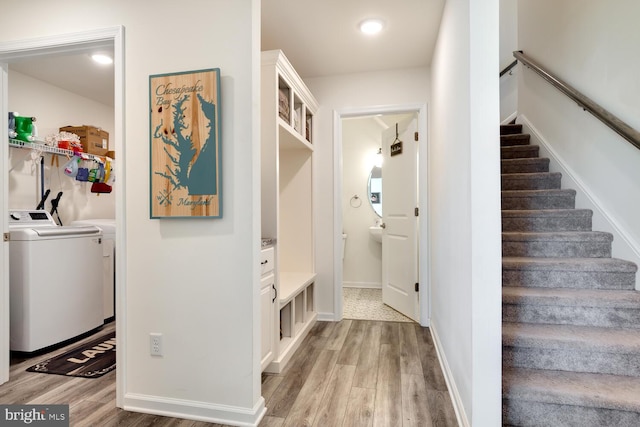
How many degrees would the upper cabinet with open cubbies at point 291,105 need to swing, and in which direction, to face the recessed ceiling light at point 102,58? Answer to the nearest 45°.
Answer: approximately 180°

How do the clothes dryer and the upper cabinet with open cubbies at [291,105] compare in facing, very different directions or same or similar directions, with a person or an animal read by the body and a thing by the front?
same or similar directions

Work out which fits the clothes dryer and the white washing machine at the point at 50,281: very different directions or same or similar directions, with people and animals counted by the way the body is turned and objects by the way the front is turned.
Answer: same or similar directions

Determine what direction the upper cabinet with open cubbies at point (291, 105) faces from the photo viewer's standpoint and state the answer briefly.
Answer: facing to the right of the viewer

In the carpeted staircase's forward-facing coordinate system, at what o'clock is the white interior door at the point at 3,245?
The white interior door is roughly at 2 o'clock from the carpeted staircase.

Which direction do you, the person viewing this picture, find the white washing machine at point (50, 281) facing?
facing the viewer and to the right of the viewer

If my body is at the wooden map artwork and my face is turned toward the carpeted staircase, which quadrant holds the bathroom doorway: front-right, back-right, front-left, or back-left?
front-left

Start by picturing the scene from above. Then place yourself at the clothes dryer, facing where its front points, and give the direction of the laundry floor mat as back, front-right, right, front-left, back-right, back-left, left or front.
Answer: front-right

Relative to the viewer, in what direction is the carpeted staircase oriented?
toward the camera

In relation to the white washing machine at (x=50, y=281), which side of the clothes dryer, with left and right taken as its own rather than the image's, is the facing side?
right
